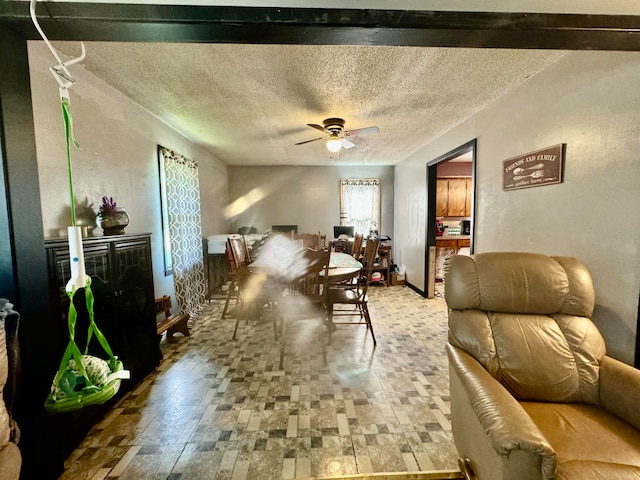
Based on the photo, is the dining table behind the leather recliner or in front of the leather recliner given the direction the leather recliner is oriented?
behind

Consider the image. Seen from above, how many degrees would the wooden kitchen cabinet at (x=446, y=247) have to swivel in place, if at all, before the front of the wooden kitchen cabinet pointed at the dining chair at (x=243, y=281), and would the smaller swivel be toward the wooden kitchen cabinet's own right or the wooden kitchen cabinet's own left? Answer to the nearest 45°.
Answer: approximately 45° to the wooden kitchen cabinet's own right

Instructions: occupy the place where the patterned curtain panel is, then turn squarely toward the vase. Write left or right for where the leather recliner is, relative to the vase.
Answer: left

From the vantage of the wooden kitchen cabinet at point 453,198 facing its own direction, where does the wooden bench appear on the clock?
The wooden bench is roughly at 1 o'clock from the wooden kitchen cabinet.

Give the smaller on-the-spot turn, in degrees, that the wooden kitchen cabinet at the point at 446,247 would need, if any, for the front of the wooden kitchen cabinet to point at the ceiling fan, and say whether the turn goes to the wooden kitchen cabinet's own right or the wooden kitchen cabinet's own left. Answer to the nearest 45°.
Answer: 0° — it already faces it

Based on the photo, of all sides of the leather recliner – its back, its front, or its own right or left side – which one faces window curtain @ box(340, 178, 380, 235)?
back

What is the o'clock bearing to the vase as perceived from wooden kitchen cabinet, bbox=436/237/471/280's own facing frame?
The vase is roughly at 1 o'clock from the wooden kitchen cabinet.

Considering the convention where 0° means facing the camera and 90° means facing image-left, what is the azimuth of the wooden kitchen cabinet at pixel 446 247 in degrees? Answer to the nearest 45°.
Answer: approximately 0°

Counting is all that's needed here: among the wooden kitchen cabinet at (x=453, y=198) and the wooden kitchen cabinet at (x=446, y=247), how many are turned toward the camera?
2

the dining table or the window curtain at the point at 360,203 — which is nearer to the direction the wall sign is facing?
the dining table
